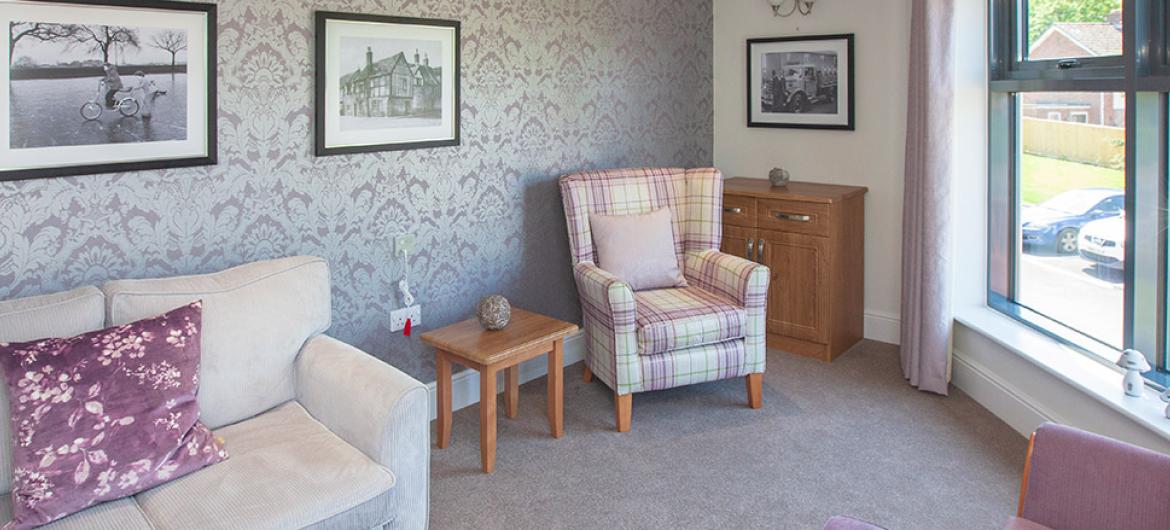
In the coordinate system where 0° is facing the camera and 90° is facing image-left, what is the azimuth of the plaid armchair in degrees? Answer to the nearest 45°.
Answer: approximately 315°

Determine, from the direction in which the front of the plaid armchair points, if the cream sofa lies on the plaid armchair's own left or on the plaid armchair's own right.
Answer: on the plaid armchair's own right

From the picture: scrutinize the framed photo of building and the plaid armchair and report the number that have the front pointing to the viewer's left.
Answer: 0

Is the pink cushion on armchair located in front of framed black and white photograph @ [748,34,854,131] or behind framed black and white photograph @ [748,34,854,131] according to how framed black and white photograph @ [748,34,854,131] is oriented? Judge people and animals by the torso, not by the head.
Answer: in front

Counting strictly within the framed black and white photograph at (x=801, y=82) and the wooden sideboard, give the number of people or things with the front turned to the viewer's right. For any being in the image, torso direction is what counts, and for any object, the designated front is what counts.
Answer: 0
